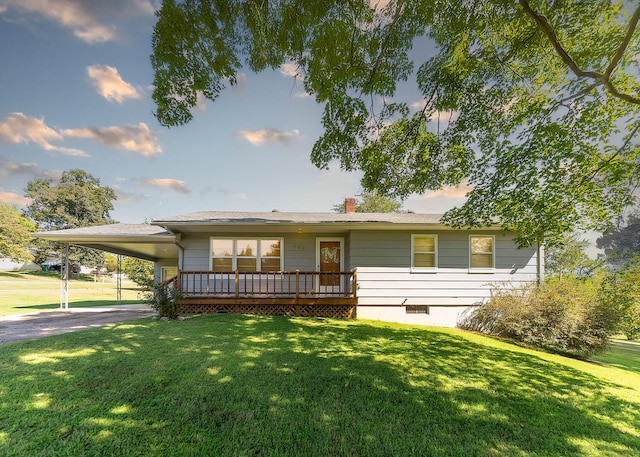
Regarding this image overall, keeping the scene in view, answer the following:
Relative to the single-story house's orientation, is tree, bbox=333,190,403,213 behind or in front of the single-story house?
behind

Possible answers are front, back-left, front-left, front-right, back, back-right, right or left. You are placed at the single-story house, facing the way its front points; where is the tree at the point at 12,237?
back-right

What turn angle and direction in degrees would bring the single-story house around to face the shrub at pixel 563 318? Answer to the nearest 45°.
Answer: approximately 45° to its left

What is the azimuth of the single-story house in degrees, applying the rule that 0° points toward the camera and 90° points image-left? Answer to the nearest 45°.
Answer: approximately 0°

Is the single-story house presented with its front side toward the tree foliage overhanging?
yes

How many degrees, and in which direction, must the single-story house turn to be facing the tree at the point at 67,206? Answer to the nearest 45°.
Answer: approximately 135° to its right

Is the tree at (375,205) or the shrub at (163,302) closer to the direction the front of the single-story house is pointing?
the shrub

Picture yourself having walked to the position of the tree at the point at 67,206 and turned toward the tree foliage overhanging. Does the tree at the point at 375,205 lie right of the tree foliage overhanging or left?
left
